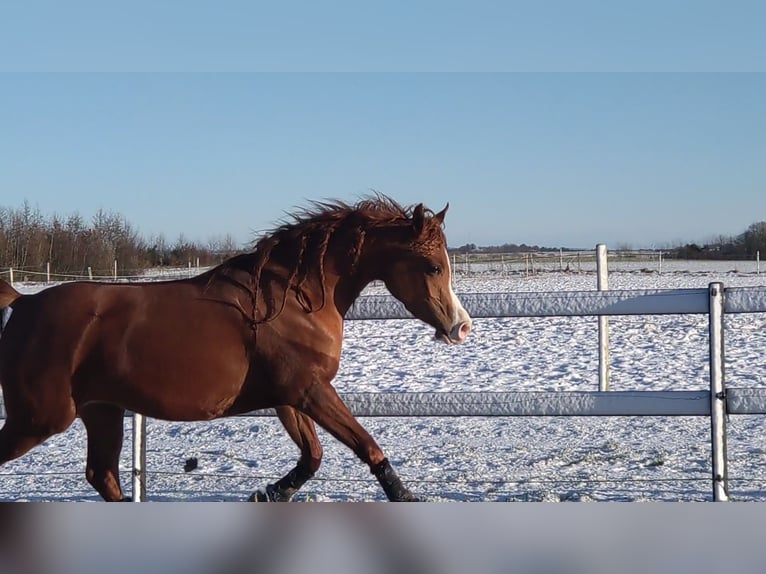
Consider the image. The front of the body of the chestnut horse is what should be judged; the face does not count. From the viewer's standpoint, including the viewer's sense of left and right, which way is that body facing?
facing to the right of the viewer
